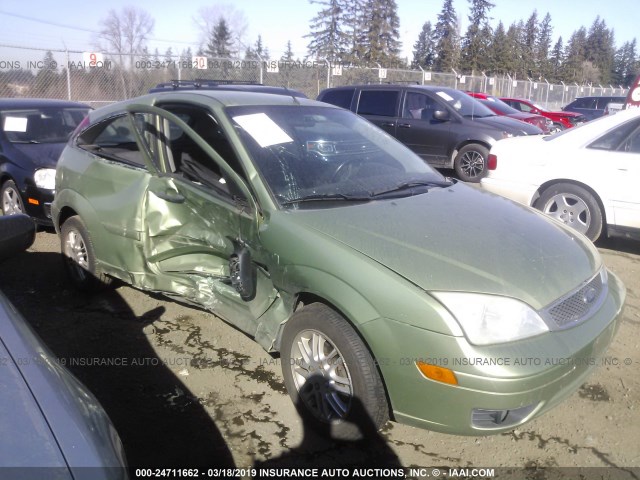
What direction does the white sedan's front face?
to the viewer's right

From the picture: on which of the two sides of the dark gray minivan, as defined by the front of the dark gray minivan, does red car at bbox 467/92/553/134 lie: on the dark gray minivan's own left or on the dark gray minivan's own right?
on the dark gray minivan's own left

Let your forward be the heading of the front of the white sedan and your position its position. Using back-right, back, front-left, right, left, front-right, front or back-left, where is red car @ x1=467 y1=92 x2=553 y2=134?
left

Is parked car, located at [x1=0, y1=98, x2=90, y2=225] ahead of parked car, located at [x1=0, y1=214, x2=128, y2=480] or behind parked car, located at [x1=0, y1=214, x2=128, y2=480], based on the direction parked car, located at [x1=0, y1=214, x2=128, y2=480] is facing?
behind

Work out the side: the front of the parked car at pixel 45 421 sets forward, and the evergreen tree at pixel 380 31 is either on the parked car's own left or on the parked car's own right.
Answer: on the parked car's own left

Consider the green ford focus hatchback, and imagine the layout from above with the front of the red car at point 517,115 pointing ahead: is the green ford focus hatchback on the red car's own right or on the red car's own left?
on the red car's own right
